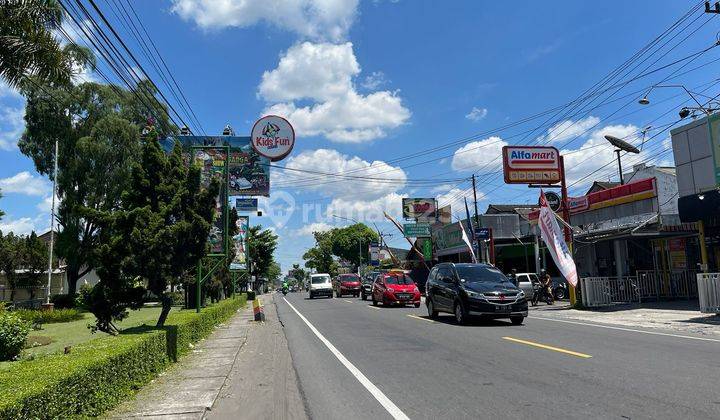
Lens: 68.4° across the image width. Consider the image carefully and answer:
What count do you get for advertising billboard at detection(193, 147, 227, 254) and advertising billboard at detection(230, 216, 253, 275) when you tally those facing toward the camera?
2

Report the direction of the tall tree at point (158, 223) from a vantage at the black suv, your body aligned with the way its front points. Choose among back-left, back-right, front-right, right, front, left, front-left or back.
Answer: right

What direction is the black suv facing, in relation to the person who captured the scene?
facing the viewer and to the right of the viewer

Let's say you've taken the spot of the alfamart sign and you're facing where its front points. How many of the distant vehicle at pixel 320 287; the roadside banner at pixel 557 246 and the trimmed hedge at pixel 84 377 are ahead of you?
2

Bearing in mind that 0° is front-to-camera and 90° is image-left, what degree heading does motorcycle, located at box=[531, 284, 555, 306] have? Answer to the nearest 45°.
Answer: approximately 45°

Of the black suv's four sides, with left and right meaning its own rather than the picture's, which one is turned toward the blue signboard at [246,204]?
back
